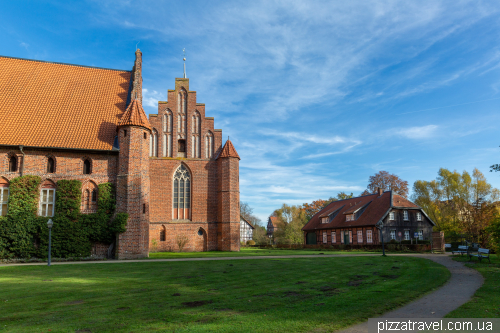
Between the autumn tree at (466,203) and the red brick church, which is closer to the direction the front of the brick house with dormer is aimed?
the red brick church

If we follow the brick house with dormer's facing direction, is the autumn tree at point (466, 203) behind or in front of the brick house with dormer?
behind

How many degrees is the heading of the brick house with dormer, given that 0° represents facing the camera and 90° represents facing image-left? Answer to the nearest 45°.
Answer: approximately 45°
